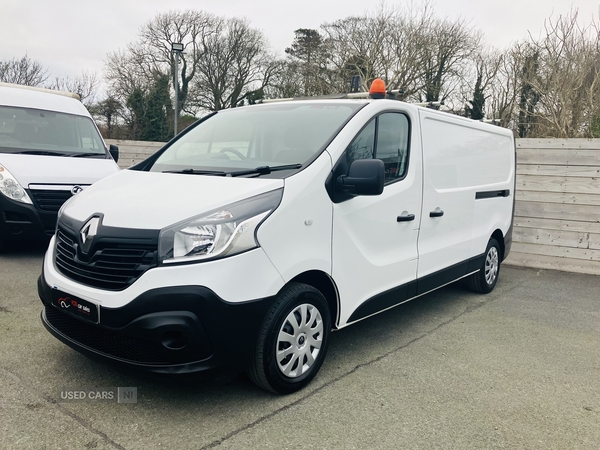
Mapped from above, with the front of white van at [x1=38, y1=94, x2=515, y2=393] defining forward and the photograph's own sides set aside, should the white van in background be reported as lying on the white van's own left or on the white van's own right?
on the white van's own right

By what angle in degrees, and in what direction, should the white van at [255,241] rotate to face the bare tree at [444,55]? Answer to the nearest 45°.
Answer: approximately 135° to its right

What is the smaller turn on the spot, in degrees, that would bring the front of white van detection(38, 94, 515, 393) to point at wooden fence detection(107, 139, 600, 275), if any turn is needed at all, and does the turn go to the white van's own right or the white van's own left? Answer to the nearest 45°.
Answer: approximately 180°

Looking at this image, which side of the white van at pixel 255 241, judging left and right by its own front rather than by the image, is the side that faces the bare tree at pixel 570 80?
back

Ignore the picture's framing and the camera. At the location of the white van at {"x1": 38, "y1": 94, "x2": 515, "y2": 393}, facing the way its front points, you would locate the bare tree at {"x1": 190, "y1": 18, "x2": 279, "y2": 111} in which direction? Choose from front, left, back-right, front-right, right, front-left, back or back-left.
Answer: back-right

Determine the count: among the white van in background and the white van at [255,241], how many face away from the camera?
0

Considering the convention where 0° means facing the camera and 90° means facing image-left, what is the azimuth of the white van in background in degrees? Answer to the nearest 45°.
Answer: approximately 315°

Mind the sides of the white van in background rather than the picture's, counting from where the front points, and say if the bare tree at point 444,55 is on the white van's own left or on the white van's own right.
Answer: on the white van's own left

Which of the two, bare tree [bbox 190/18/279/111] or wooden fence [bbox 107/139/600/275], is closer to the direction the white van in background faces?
the wooden fence

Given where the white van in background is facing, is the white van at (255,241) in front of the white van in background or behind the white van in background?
in front

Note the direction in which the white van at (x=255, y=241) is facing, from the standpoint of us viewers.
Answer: facing the viewer and to the left of the viewer
